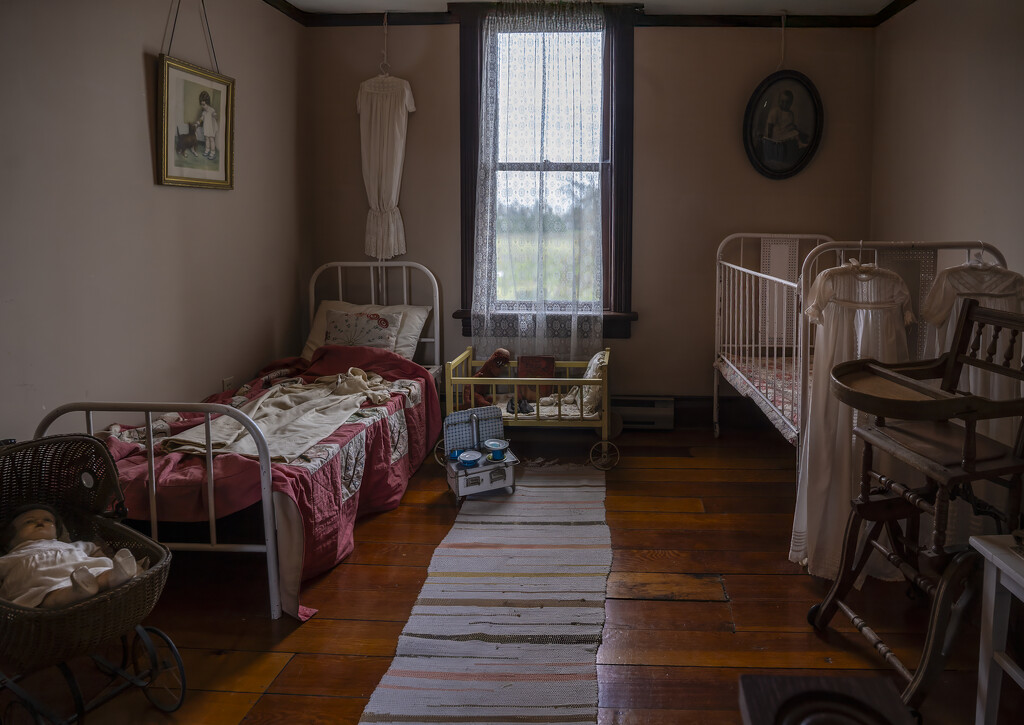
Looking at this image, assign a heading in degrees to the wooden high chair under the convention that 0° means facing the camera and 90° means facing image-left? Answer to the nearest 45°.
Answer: approximately 45°

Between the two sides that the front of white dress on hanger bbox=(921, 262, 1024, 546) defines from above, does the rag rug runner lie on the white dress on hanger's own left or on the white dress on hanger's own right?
on the white dress on hanger's own right

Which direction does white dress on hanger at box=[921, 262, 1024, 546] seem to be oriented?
toward the camera

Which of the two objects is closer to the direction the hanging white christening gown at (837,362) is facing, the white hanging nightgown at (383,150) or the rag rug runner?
the rag rug runner

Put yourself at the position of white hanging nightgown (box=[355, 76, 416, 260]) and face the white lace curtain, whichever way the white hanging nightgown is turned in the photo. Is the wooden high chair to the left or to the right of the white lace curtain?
right

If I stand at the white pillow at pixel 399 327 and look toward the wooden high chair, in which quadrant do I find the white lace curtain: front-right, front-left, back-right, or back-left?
front-left

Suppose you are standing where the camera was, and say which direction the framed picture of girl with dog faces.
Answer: facing the viewer and to the right of the viewer

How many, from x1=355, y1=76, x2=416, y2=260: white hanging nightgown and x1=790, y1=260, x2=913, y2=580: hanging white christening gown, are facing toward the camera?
2

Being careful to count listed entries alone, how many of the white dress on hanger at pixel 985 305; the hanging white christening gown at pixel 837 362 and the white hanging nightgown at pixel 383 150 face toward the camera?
3

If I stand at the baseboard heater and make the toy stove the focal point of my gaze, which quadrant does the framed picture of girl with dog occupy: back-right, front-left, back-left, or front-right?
front-right

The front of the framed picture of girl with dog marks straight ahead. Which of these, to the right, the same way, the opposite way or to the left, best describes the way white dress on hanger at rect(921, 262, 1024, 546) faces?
to the right

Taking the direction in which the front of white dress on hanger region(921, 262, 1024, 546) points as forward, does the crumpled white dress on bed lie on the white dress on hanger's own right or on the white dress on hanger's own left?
on the white dress on hanger's own right

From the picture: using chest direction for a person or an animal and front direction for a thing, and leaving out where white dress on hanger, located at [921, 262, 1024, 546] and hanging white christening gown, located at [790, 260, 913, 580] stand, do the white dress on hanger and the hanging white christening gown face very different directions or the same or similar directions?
same or similar directions

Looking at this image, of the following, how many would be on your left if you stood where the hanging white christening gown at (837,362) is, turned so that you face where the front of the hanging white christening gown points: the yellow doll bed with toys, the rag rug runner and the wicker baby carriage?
0

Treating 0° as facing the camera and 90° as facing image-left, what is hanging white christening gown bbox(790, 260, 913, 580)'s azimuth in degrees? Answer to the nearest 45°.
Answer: approximately 0°
